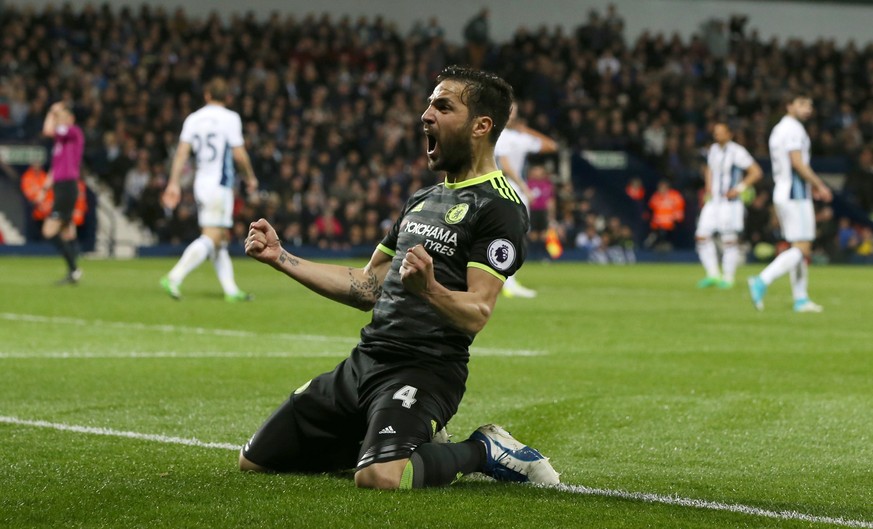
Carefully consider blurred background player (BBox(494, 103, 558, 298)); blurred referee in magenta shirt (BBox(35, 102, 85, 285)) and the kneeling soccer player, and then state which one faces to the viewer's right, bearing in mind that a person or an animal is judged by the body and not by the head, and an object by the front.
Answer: blurred background player (BBox(494, 103, 558, 298))

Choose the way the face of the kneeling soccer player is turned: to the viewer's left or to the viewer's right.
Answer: to the viewer's left

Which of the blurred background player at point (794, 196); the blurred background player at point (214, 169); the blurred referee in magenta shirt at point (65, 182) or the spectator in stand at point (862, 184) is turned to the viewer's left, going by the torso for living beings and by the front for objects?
the blurred referee in magenta shirt at point (65, 182)

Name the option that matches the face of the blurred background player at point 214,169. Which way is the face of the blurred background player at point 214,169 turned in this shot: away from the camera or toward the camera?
away from the camera

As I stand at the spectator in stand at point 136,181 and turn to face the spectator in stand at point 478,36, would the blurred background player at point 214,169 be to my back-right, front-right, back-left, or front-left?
back-right

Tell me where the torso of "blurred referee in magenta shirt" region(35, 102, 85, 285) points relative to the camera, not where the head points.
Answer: to the viewer's left

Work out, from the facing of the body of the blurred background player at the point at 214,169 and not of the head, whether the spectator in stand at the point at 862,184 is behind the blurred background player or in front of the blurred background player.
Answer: in front

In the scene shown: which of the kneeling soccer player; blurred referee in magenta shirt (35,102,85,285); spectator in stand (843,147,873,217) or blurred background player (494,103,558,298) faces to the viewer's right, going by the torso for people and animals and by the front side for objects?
blurred background player (494,103,558,298)

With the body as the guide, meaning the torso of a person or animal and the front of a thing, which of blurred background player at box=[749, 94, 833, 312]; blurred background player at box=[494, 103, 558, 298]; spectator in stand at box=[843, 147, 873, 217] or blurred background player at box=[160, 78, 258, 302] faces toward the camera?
the spectator in stand

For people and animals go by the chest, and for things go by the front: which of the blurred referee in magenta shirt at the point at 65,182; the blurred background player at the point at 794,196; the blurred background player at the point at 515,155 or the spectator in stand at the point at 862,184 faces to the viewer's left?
the blurred referee in magenta shirt at the point at 65,182
